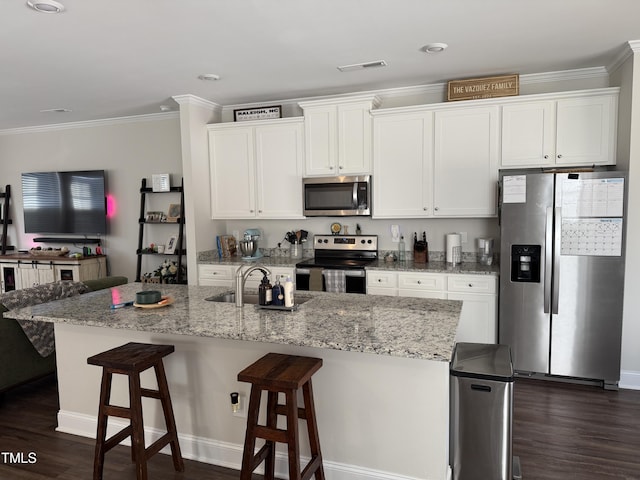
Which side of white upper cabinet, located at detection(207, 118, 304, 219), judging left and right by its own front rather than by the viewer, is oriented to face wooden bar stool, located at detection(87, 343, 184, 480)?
front

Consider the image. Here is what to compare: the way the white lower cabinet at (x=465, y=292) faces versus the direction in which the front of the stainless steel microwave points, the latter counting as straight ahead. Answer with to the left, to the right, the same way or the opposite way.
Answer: the same way

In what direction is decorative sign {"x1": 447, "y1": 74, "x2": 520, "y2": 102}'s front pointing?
toward the camera

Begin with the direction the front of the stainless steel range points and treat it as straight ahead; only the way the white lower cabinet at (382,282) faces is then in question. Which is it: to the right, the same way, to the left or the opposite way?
the same way

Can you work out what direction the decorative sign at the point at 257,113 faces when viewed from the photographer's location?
facing the viewer

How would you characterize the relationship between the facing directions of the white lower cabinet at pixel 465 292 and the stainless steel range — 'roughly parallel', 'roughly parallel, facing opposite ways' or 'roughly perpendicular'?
roughly parallel

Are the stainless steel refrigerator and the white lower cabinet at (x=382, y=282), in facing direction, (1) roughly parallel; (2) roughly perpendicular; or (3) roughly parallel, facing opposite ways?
roughly parallel

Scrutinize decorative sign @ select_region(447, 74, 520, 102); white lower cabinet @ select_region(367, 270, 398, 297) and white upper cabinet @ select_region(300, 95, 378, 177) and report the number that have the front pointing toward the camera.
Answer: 3

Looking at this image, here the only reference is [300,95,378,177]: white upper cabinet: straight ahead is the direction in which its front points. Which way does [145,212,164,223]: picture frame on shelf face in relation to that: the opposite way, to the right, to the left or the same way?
the same way

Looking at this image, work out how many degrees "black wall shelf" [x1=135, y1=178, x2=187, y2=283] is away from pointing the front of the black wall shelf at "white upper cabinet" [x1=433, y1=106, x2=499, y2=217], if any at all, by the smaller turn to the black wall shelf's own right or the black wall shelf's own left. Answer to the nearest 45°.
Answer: approximately 45° to the black wall shelf's own left

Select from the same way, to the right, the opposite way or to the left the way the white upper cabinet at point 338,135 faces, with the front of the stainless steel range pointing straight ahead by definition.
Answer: the same way

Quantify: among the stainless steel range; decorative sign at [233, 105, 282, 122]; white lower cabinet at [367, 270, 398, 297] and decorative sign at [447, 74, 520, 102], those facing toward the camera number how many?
4

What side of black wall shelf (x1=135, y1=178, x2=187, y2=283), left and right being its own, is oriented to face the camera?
front

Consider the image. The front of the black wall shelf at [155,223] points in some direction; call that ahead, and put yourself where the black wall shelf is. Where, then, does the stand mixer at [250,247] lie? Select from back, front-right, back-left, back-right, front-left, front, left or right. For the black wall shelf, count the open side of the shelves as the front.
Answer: front-left

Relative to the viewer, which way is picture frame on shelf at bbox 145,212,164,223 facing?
toward the camera
